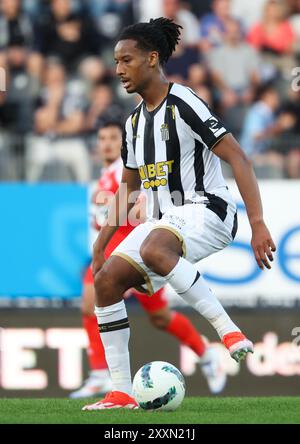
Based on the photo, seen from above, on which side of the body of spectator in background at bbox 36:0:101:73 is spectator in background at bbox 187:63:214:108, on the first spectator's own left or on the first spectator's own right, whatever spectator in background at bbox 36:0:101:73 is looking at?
on the first spectator's own left

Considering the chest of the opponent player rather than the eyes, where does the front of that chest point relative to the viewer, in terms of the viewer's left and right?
facing the viewer and to the left of the viewer

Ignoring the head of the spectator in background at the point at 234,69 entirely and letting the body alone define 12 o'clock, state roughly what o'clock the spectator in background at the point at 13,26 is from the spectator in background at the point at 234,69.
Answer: the spectator in background at the point at 13,26 is roughly at 3 o'clock from the spectator in background at the point at 234,69.

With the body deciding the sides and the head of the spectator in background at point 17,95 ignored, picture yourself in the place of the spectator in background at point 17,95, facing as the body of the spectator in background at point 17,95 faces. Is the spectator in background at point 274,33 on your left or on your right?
on your left

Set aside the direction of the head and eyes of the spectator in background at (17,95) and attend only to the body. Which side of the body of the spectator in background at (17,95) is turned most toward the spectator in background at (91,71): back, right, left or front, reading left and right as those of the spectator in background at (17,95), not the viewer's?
left

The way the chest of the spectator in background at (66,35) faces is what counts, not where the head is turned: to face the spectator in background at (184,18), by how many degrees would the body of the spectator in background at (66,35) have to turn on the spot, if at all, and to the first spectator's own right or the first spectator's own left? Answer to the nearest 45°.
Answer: approximately 90° to the first spectator's own left

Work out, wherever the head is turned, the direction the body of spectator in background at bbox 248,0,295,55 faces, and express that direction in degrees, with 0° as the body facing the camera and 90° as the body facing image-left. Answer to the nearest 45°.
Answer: approximately 0°

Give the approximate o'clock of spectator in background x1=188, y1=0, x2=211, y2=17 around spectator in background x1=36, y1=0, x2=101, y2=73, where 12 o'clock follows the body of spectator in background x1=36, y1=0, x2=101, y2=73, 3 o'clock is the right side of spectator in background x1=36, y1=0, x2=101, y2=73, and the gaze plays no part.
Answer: spectator in background x1=188, y1=0, x2=211, y2=17 is roughly at 9 o'clock from spectator in background x1=36, y1=0, x2=101, y2=73.

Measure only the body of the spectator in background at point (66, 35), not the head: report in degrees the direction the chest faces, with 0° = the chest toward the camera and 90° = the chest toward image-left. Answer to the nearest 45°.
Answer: approximately 0°
